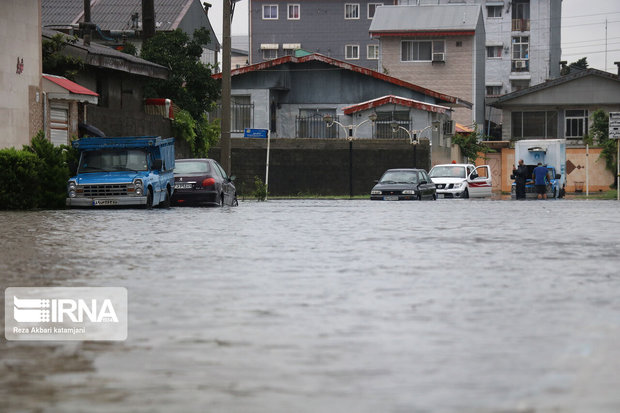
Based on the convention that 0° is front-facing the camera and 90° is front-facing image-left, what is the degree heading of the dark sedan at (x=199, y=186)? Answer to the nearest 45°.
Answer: approximately 180°

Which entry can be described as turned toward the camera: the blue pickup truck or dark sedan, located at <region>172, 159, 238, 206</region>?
the blue pickup truck

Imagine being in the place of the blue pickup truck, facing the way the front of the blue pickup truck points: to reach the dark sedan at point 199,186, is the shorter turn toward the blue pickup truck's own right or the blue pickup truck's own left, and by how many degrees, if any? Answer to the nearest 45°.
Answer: approximately 135° to the blue pickup truck's own left

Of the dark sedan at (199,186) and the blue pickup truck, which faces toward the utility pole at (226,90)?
the dark sedan

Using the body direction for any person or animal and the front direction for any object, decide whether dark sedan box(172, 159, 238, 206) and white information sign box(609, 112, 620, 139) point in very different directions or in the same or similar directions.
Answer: very different directions

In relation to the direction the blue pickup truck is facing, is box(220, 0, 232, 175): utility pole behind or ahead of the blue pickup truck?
behind

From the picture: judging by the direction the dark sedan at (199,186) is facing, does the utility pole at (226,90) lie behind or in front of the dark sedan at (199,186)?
in front

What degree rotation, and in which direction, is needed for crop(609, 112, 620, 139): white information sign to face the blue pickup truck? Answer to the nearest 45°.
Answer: approximately 45° to its right

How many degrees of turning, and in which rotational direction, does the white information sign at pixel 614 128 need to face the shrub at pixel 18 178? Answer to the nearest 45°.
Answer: approximately 45° to its right

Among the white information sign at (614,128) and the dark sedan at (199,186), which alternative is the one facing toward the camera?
the white information sign

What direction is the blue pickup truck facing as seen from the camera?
toward the camera

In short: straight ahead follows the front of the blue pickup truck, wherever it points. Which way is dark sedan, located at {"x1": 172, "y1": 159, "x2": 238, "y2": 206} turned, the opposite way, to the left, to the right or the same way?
the opposite way

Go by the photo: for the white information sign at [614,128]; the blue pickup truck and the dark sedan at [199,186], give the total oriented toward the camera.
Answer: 2
